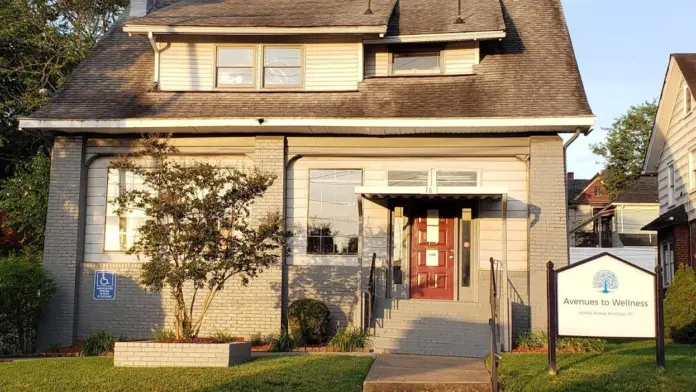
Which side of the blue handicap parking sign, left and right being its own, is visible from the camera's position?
front

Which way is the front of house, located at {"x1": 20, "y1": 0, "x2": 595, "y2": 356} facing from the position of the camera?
facing the viewer

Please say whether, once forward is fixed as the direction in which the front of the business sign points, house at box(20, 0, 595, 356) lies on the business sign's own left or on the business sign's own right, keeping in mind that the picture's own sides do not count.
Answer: on the business sign's own right

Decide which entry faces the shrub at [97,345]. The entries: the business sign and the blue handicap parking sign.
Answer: the blue handicap parking sign

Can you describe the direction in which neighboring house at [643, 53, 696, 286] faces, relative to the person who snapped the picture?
facing the viewer and to the left of the viewer

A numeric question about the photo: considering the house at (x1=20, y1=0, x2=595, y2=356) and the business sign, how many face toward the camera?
2

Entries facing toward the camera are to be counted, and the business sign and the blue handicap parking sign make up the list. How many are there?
2

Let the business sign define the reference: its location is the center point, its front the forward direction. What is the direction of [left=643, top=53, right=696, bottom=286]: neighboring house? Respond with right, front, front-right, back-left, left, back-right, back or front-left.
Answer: back

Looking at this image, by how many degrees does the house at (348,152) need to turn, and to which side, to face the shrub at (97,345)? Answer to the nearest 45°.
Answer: approximately 90° to its right

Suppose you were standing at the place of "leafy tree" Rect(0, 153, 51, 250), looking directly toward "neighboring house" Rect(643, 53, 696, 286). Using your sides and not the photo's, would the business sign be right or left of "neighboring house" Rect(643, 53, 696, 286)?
right

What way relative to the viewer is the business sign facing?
toward the camera

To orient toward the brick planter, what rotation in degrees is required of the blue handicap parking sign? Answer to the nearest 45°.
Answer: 0° — it already faces it
